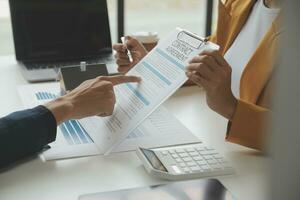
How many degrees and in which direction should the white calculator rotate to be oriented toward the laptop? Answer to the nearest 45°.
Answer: approximately 135° to its left

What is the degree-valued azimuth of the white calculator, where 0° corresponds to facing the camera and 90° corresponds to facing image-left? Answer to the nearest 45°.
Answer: approximately 270°
